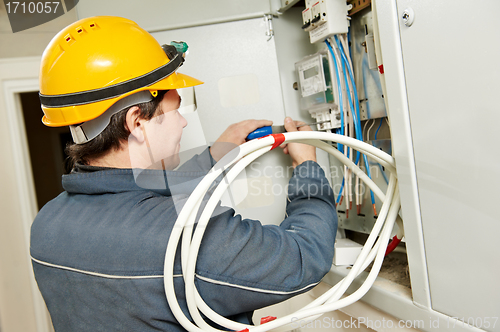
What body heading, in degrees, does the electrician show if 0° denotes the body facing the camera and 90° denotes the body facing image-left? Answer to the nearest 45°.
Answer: approximately 225°
